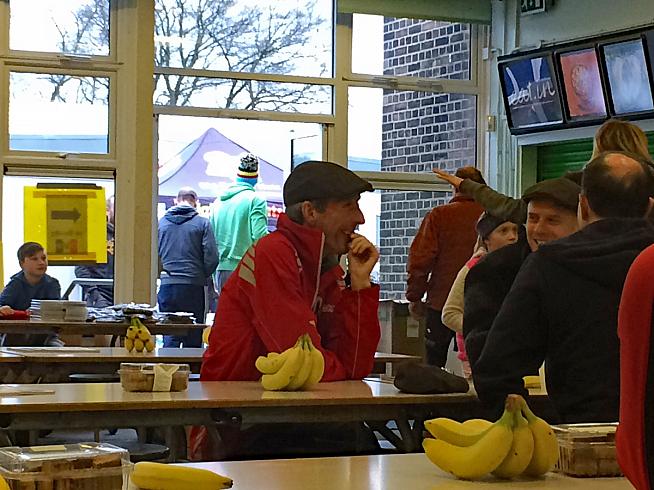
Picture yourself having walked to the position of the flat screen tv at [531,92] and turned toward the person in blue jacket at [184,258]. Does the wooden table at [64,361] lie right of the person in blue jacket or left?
left

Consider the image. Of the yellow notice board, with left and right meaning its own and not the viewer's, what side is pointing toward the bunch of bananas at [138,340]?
front

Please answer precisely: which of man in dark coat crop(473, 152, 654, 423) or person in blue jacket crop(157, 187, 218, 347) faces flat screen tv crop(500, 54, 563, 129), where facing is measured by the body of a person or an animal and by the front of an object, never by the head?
the man in dark coat

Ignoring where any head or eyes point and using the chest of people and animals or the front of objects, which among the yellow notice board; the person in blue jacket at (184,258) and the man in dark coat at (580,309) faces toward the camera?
the yellow notice board

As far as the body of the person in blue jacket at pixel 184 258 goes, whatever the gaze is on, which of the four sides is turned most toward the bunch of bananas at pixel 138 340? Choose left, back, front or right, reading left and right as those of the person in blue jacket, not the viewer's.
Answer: back

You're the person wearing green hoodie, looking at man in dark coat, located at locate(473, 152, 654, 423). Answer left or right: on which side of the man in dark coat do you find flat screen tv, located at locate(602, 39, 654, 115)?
left

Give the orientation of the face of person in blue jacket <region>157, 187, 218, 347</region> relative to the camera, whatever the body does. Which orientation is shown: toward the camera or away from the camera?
away from the camera

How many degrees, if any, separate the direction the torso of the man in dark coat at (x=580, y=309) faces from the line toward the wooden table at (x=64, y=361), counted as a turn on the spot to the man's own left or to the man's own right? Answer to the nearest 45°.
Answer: approximately 45° to the man's own left

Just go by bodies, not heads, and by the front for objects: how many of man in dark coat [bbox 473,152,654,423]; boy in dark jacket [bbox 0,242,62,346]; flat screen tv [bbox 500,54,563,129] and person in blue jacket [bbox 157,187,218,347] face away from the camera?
2

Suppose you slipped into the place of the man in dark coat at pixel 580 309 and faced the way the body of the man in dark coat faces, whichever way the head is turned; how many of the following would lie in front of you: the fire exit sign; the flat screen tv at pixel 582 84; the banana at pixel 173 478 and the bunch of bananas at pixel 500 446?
2

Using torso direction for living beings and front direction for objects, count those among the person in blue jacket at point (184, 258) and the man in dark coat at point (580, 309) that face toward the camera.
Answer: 0

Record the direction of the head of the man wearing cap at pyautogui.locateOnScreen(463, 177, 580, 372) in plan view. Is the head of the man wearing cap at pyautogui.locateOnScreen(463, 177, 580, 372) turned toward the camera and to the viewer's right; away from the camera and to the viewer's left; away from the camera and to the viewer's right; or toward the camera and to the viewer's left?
toward the camera and to the viewer's left

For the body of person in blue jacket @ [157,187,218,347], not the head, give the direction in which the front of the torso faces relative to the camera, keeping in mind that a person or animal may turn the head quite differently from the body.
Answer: away from the camera

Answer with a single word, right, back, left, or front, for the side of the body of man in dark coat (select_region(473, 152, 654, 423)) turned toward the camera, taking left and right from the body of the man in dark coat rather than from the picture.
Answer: back

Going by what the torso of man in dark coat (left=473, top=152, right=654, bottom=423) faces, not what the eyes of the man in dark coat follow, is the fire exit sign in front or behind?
in front

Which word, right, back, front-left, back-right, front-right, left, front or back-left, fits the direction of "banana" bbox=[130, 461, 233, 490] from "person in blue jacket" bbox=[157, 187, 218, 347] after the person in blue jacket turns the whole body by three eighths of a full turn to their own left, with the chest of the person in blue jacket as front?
front-left

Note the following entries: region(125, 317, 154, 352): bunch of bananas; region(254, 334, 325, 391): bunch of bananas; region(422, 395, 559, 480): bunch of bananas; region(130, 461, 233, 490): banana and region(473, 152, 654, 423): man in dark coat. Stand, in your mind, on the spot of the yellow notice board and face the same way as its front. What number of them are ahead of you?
5
